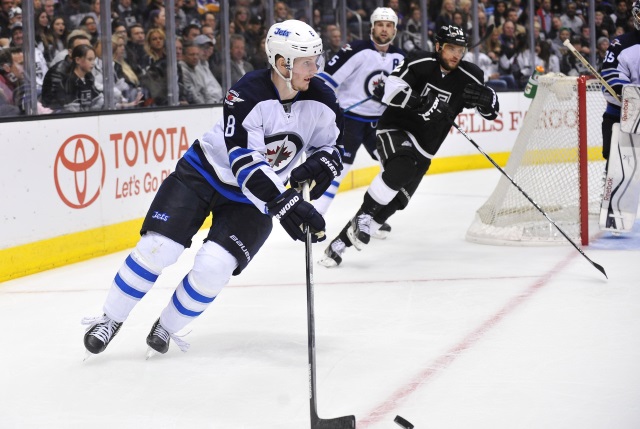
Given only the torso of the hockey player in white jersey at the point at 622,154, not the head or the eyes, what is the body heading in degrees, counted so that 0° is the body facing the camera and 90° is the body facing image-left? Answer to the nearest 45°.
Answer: approximately 315°

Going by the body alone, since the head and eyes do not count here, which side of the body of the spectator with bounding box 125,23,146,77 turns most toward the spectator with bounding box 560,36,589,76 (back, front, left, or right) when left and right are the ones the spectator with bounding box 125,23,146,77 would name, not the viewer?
left

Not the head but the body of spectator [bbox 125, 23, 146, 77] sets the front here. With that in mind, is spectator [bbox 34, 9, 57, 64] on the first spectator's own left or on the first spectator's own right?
on the first spectator's own right

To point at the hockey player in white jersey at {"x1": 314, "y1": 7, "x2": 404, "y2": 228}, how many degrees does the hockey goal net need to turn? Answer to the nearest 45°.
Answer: approximately 180°

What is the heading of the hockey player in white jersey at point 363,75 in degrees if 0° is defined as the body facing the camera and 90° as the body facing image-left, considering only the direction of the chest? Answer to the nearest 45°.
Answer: approximately 315°

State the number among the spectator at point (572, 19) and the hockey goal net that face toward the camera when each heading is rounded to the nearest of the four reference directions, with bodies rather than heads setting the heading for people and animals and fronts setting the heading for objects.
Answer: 1

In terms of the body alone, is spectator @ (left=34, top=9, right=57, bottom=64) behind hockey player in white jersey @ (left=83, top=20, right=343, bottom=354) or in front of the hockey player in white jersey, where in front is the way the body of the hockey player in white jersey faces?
behind

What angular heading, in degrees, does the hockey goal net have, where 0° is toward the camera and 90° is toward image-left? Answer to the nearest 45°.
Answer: approximately 270°

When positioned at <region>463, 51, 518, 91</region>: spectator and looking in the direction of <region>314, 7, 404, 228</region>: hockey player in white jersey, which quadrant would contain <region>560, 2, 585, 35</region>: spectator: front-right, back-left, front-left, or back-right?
back-left

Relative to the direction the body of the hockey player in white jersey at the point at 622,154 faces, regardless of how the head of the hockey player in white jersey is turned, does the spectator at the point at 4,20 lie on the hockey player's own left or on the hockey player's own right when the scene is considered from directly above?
on the hockey player's own right
